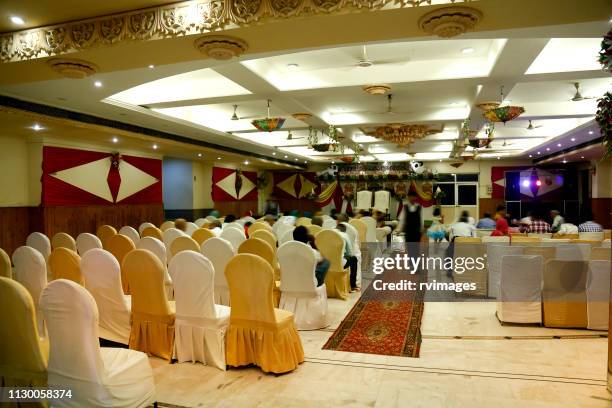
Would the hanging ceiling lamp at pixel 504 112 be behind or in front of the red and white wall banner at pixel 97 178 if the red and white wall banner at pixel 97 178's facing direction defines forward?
in front

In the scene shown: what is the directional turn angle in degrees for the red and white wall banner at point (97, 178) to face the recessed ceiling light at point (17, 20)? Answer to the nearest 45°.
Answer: approximately 45° to its right

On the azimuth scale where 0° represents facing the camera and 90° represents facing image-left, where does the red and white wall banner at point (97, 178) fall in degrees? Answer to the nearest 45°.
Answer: approximately 315°
